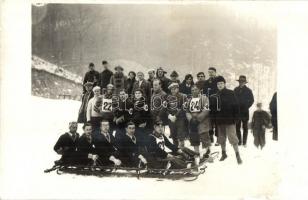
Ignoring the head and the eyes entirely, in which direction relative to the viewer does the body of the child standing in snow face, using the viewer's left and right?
facing the viewer
